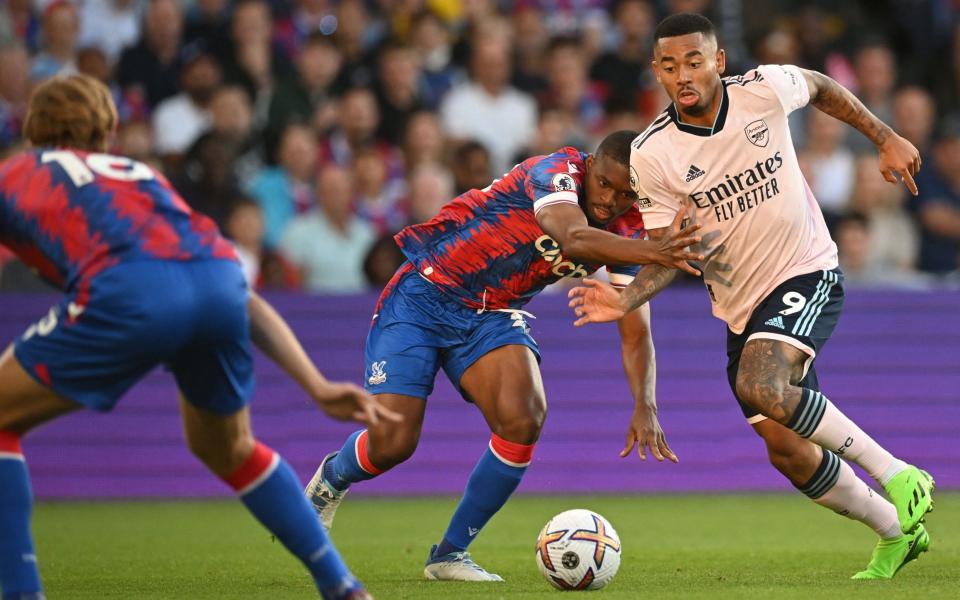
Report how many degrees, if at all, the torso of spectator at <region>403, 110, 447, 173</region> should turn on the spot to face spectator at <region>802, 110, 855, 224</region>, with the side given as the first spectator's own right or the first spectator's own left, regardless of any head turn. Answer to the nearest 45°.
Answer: approximately 90° to the first spectator's own left

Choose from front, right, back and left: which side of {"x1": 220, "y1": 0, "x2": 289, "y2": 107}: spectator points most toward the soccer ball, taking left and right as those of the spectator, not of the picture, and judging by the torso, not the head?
front

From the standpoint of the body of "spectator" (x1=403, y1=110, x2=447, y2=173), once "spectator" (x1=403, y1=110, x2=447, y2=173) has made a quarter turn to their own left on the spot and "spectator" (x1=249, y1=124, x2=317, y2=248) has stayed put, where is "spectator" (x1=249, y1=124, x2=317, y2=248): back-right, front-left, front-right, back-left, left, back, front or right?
back

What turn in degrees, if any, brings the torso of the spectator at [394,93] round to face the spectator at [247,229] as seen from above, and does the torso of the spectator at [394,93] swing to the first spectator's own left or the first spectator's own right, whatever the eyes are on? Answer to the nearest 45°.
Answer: approximately 45° to the first spectator's own right

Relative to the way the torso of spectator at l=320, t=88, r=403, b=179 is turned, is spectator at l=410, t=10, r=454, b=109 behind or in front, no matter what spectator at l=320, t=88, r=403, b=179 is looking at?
behind

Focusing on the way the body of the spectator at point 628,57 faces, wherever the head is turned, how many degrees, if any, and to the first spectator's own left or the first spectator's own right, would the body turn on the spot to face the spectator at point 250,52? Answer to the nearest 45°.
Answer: approximately 90° to the first spectator's own right

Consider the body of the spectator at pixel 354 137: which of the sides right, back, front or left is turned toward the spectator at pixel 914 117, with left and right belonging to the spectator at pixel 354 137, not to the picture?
left

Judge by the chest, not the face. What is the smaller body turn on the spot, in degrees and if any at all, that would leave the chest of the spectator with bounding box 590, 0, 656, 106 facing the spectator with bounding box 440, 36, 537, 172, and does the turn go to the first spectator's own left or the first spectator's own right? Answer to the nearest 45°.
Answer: approximately 45° to the first spectator's own right

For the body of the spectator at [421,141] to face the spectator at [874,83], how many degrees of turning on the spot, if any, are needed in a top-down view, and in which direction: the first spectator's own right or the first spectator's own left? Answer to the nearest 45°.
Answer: approximately 90° to the first spectator's own left
